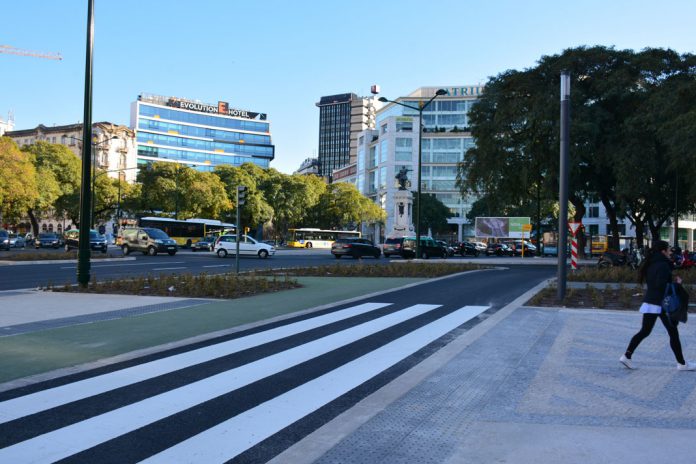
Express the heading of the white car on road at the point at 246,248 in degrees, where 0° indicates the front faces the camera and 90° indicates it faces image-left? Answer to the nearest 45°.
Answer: approximately 270°

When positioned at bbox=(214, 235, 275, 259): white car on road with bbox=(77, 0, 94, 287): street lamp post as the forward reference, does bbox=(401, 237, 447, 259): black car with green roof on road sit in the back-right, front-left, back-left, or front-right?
back-left

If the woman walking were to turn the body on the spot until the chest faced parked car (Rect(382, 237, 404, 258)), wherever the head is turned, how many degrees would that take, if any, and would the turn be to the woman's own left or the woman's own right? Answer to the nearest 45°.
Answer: approximately 135° to the woman's own left

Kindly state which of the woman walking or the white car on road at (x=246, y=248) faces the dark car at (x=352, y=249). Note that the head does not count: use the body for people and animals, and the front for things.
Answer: the white car on road

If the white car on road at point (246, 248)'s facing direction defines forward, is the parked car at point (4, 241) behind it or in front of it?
behind

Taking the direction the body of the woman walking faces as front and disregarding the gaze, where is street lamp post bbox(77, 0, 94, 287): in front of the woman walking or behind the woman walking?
behind

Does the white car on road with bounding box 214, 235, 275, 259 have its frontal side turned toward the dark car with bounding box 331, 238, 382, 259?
yes

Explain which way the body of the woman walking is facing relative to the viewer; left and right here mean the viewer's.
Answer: facing to the right of the viewer

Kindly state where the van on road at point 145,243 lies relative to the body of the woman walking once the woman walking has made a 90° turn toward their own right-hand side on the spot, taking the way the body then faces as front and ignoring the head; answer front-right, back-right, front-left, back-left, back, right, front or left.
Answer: back-right

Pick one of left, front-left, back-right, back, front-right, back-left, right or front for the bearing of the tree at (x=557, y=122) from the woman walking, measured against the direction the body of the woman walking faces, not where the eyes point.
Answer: left
